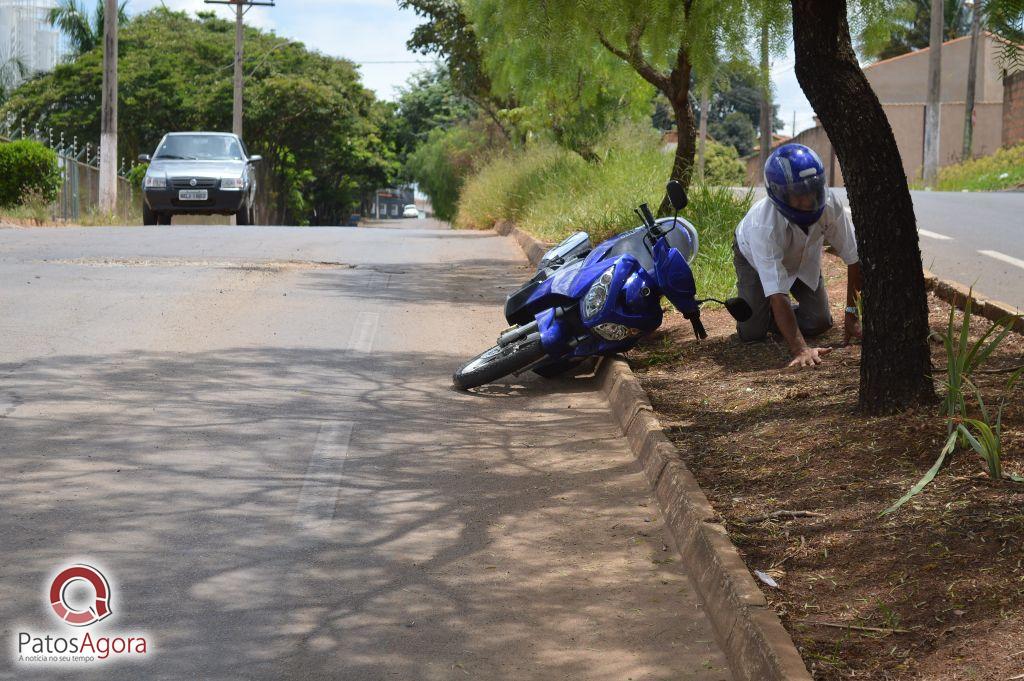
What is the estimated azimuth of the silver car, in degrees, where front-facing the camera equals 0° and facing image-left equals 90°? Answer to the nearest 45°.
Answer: approximately 0°

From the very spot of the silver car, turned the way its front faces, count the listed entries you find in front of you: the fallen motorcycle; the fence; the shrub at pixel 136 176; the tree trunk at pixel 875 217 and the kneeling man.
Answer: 3

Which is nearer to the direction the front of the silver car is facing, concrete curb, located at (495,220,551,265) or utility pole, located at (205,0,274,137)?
the concrete curb

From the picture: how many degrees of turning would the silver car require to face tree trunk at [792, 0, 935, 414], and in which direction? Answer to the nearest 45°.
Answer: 0° — it already faces it

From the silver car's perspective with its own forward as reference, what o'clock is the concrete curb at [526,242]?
The concrete curb is roughly at 11 o'clock from the silver car.

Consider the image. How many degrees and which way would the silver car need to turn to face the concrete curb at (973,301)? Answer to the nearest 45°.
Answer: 0° — it already faces it

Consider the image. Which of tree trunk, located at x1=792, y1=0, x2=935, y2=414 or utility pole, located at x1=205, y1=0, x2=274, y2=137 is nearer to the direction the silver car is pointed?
the tree trunk

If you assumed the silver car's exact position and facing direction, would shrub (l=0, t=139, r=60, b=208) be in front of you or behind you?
behind

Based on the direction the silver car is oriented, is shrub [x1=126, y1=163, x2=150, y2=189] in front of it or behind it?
behind
